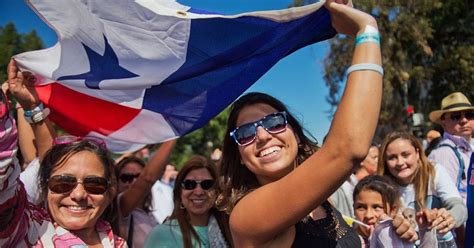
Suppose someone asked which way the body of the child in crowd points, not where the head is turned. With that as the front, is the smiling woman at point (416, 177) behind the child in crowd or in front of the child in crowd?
behind

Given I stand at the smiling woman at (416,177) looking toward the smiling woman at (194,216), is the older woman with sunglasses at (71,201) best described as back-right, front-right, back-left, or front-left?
front-left

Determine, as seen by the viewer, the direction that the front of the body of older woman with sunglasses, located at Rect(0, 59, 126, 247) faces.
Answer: toward the camera

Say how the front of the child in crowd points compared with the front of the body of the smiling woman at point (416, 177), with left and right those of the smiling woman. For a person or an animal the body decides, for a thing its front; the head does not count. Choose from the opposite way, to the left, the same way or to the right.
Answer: the same way

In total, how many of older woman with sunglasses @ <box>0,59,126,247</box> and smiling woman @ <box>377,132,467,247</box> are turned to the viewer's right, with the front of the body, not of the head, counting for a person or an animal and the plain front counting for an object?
0

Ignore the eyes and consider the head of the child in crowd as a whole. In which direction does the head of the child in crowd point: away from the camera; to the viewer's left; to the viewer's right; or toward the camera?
toward the camera

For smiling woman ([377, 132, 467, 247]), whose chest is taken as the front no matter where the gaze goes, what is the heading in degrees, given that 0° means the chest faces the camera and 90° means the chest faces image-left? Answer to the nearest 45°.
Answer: approximately 45°

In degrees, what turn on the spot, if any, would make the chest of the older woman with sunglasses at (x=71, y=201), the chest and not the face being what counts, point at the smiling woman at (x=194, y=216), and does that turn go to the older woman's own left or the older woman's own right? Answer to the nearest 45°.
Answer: approximately 135° to the older woman's own left

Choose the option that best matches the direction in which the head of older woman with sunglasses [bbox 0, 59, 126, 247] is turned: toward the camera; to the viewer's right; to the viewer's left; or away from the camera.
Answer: toward the camera

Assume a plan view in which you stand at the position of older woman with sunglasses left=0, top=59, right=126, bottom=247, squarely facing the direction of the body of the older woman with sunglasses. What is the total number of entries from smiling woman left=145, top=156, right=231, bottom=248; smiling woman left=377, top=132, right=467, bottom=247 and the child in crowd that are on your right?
0

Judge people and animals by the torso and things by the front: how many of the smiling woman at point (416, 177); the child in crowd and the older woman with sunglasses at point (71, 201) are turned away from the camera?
0

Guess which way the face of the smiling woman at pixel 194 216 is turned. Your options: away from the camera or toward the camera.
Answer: toward the camera

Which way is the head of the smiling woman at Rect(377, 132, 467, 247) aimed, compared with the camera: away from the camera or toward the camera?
toward the camera

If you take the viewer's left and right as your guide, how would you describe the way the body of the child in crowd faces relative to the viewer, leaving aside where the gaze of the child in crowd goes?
facing the viewer and to the left of the viewer
